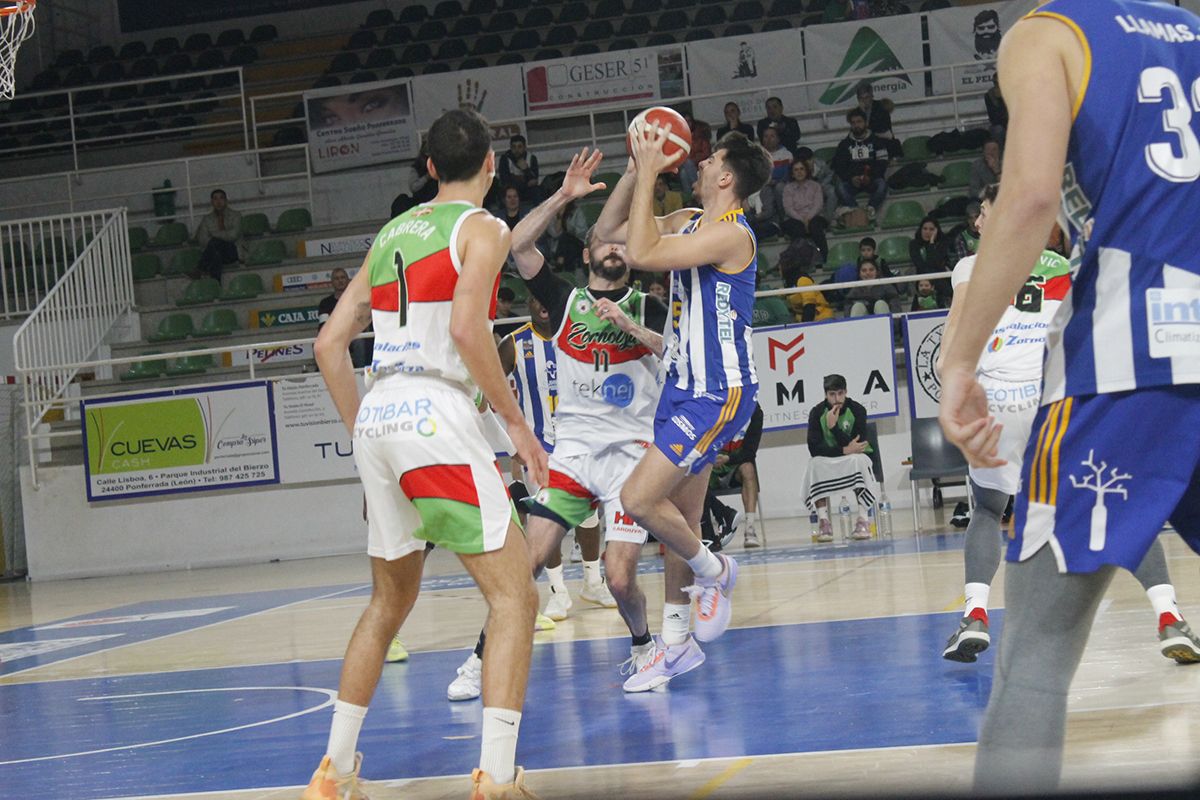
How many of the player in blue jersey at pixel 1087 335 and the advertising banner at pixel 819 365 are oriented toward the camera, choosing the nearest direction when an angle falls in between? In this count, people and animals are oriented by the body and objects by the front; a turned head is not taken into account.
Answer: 1

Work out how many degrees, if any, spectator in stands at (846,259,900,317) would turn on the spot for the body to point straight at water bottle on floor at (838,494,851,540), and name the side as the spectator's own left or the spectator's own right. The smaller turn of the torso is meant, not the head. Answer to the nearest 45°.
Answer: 0° — they already face it

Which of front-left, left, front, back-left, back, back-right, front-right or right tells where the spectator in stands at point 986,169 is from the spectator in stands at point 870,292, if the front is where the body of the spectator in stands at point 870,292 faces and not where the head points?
back-left

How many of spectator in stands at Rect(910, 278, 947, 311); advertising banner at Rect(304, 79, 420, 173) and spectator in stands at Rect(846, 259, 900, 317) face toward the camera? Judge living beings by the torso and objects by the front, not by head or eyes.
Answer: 3

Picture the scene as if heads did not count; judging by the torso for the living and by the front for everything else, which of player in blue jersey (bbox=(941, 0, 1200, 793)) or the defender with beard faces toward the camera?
the defender with beard

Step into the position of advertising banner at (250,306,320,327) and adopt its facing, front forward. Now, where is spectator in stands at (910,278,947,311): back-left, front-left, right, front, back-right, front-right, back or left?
front-left

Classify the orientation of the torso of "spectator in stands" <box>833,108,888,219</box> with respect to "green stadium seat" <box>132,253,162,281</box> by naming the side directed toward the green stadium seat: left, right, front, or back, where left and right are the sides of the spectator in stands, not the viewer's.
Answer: right

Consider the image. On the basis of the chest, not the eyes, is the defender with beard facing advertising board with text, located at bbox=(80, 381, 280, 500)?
no

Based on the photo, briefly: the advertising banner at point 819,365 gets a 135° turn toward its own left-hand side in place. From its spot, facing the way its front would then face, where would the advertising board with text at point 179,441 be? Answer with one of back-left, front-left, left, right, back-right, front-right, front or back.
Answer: back-left

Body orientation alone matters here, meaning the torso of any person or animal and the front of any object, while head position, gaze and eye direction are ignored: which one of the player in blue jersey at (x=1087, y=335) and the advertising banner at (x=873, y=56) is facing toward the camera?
the advertising banner

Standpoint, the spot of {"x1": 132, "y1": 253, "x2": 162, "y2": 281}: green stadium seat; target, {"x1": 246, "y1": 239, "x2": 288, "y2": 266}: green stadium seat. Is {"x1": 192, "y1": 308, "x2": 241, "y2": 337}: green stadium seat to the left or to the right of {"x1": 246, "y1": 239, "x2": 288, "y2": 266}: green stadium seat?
right

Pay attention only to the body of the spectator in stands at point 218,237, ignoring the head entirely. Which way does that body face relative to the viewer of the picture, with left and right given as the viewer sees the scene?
facing the viewer

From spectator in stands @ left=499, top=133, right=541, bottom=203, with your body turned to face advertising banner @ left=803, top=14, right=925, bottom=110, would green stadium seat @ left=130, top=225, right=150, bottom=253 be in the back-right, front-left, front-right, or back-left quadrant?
back-left

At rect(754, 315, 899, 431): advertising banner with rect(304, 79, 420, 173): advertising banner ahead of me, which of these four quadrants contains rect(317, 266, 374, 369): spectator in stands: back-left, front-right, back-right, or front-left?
front-left

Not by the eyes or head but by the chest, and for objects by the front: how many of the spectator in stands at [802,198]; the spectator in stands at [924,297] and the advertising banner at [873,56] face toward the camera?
3

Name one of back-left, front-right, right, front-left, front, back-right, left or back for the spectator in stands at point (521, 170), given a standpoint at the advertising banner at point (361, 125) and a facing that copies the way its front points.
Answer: front-left

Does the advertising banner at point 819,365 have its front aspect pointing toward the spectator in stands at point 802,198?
no

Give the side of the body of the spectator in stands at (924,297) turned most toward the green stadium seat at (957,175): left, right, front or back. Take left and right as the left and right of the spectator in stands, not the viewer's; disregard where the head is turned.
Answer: back

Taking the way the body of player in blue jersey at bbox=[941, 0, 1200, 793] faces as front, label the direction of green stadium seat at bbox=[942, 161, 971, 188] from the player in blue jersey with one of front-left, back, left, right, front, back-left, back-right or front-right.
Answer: front-right

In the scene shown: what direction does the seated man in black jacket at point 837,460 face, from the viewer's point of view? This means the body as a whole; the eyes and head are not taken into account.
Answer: toward the camera

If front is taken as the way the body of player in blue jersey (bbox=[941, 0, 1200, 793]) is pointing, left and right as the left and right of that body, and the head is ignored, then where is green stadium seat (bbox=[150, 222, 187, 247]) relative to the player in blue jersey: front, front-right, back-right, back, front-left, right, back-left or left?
front

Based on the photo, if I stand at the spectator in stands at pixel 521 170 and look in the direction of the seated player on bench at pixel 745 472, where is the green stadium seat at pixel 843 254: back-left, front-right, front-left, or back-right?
front-left
